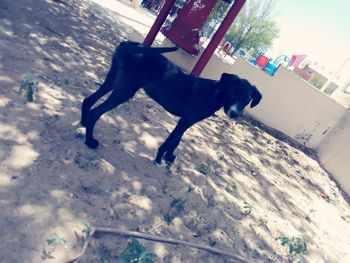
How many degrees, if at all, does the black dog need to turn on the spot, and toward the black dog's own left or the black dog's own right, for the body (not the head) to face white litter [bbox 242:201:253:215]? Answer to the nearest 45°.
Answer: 0° — it already faces it

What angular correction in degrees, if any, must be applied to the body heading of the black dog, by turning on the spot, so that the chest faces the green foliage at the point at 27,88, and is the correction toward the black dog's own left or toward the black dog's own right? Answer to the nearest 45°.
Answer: approximately 180°

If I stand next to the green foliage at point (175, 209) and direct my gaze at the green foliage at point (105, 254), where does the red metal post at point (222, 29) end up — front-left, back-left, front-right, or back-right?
back-right

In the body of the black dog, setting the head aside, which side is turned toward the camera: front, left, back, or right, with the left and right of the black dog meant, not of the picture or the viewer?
right

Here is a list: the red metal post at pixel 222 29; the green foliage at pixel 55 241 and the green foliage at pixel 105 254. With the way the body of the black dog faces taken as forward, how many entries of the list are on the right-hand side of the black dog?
2

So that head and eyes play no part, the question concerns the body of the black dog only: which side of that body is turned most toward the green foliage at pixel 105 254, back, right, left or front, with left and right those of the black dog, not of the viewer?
right

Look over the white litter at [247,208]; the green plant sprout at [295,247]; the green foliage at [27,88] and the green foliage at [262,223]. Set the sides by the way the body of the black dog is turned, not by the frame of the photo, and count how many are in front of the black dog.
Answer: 3

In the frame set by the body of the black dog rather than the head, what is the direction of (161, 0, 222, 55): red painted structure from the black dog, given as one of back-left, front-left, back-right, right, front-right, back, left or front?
left

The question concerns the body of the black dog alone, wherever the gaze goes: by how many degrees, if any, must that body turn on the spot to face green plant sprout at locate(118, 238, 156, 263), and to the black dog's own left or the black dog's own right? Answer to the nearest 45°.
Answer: approximately 90° to the black dog's own right

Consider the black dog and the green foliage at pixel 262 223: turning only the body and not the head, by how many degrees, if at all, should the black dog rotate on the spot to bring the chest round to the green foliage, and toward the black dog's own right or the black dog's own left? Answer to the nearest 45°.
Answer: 0° — it already faces it

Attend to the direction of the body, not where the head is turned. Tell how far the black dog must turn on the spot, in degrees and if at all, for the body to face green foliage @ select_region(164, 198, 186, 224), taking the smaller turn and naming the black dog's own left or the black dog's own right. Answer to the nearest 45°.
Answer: approximately 45° to the black dog's own right

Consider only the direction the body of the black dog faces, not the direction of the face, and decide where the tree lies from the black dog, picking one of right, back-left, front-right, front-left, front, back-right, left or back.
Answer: left

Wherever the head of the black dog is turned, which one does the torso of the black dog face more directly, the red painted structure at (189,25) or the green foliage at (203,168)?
the green foliage

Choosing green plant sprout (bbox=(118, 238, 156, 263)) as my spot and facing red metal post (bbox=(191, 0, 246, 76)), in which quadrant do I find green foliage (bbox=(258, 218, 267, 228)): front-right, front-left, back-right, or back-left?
front-right

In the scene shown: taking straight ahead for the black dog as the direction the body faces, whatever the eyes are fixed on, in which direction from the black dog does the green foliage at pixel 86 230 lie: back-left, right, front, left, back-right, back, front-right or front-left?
right

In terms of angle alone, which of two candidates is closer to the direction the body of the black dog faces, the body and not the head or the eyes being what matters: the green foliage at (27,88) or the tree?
the tree
